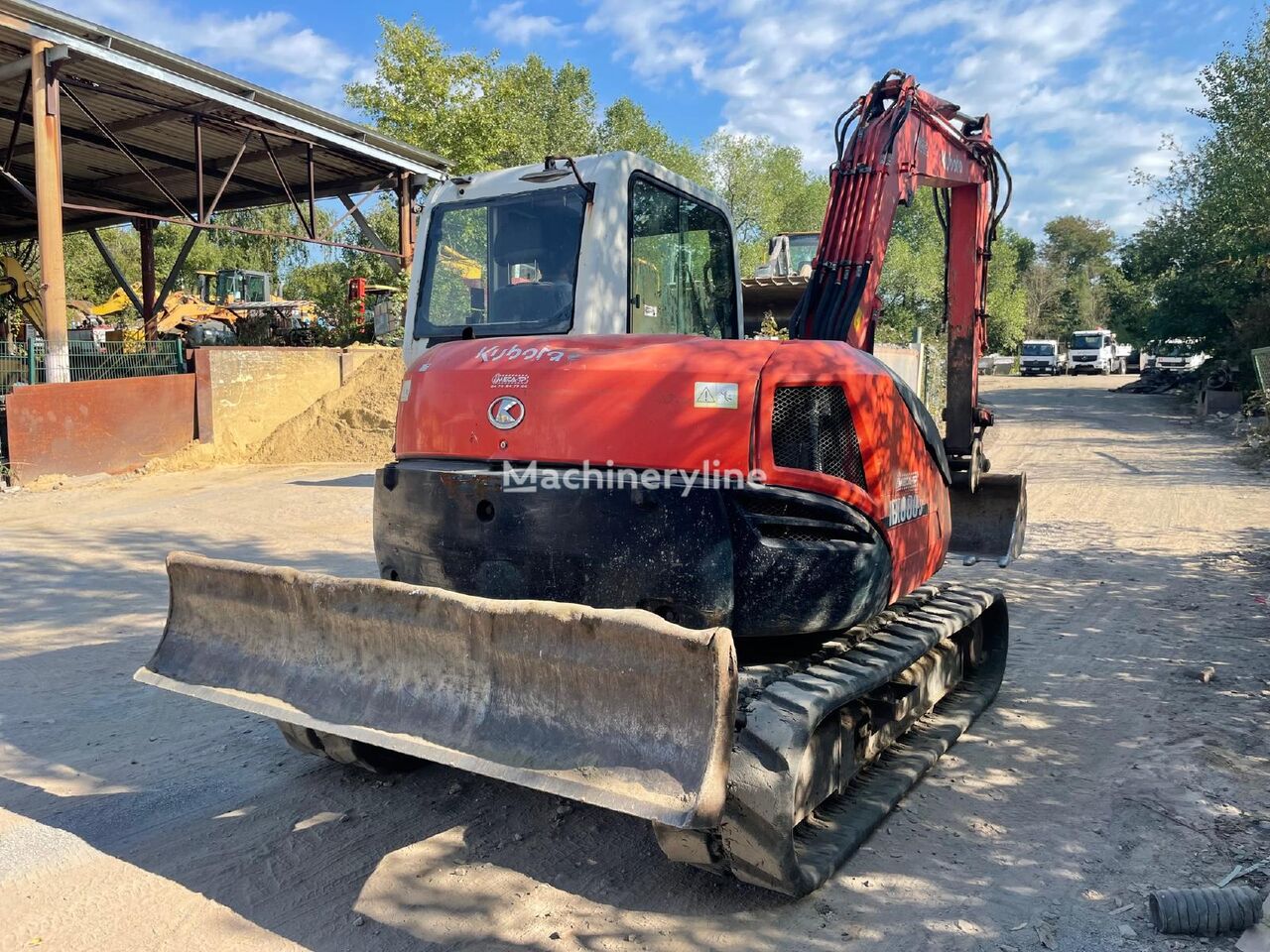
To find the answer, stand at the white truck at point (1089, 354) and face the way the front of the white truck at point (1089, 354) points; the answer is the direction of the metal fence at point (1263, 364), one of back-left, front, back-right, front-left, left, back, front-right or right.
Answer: front-left

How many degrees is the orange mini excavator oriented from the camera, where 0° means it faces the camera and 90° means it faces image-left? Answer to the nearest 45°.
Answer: approximately 225°

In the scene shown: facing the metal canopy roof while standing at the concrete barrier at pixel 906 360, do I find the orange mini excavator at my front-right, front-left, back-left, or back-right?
front-left

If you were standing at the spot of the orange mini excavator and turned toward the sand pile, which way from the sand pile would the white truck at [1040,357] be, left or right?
right

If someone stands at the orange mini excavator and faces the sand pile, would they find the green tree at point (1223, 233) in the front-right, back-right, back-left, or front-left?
front-right

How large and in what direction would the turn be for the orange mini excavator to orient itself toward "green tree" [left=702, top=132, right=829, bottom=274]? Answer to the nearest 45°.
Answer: approximately 45° to its left

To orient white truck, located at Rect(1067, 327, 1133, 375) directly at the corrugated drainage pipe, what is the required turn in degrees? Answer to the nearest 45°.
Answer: approximately 45° to its left

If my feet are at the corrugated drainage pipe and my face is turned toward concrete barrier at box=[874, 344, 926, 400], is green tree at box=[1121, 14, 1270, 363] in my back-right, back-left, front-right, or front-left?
front-right

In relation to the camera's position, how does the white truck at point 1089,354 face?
facing the viewer and to the left of the viewer

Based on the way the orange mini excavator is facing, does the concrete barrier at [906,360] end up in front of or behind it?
in front

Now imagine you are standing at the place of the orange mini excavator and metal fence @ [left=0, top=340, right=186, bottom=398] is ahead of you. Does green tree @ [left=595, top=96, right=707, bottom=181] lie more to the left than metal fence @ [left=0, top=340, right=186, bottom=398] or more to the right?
right

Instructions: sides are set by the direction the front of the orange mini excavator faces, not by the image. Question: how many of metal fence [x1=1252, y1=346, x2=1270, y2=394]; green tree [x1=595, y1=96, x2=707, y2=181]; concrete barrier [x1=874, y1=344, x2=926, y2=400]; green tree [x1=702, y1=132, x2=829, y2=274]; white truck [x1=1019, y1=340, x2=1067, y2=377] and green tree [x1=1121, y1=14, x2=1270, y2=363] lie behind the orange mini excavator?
0

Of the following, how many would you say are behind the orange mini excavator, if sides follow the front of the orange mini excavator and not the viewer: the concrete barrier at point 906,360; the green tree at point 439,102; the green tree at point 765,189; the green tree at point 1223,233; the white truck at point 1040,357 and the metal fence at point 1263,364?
0

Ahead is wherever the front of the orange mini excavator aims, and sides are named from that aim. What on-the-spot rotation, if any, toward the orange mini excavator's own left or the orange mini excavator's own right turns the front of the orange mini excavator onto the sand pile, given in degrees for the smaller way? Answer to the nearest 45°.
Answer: approximately 45° to the orange mini excavator's own left

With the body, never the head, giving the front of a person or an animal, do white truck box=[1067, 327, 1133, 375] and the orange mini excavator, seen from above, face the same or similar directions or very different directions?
very different directions

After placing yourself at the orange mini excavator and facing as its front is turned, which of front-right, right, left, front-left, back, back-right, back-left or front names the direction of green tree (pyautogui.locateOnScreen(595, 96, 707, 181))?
front-left
